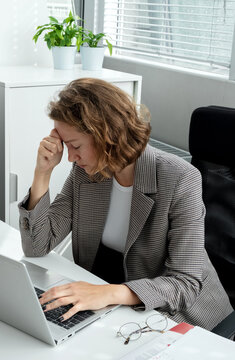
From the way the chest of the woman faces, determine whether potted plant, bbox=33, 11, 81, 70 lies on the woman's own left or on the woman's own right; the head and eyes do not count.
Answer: on the woman's own right

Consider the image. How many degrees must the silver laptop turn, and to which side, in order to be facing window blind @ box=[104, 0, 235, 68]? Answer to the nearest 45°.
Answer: approximately 45° to its left

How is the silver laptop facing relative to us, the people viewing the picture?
facing away from the viewer and to the right of the viewer

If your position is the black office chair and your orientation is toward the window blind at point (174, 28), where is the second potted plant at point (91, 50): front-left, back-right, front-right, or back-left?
front-left

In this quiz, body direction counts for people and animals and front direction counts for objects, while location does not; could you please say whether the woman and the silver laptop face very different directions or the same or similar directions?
very different directions

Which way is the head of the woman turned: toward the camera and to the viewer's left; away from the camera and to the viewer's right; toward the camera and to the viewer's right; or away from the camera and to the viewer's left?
toward the camera and to the viewer's left

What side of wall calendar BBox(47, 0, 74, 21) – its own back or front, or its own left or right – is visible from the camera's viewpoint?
front

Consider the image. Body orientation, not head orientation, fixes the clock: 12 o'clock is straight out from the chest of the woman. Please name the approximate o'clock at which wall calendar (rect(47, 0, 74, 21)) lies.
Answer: The wall calendar is roughly at 4 o'clock from the woman.

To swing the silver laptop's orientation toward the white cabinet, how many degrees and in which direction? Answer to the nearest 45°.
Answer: approximately 45° to its left

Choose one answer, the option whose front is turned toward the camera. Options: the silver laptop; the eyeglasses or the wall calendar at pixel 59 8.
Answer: the wall calendar

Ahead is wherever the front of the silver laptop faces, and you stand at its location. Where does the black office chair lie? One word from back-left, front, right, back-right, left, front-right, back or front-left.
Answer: front

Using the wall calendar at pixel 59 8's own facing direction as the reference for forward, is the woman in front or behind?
in front

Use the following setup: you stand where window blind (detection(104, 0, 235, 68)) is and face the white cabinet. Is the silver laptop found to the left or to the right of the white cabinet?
left

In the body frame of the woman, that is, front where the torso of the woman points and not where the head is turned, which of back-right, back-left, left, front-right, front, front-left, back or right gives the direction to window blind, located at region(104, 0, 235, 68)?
back-right
